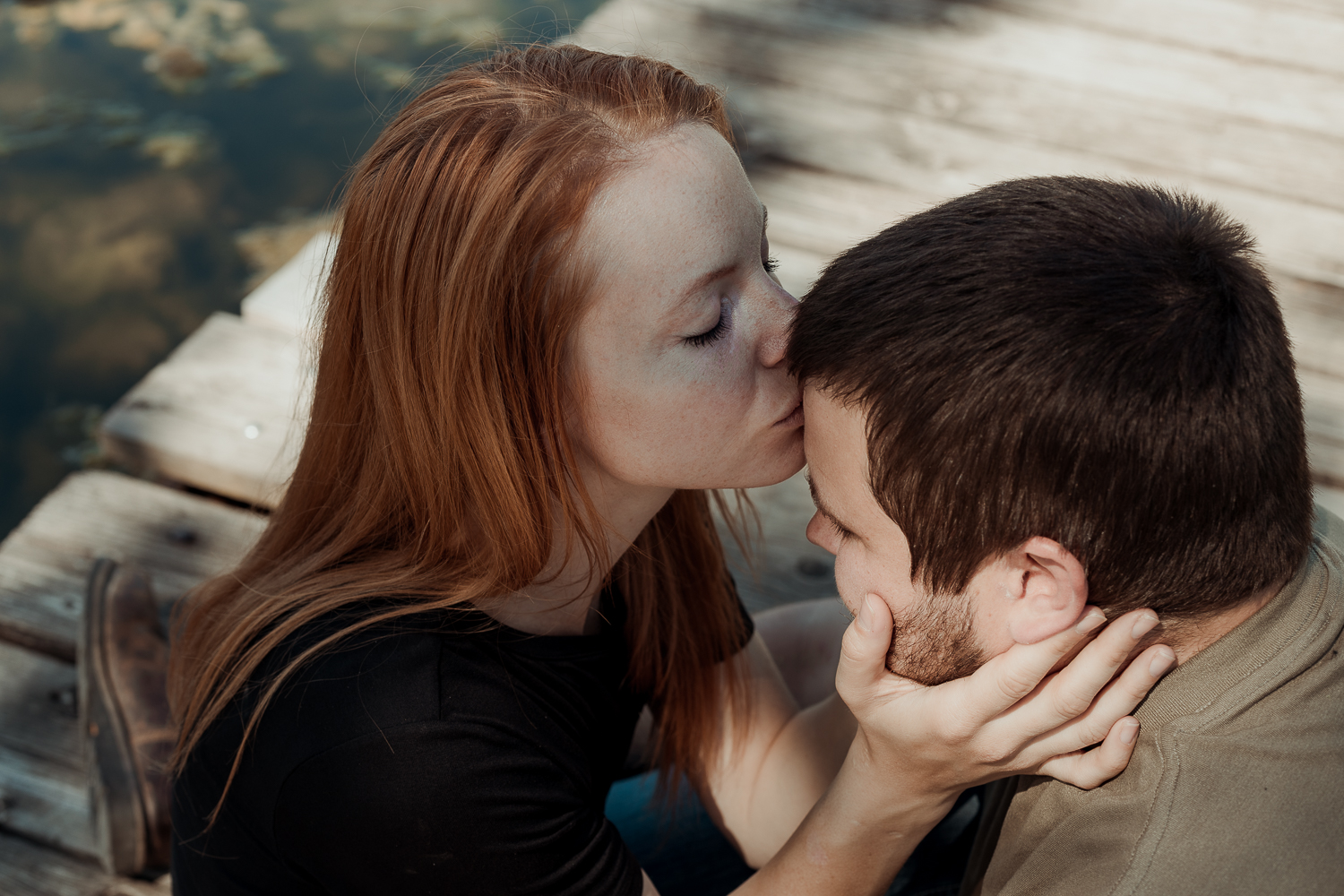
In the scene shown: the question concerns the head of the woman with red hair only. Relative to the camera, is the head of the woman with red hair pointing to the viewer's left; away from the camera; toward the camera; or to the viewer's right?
to the viewer's right

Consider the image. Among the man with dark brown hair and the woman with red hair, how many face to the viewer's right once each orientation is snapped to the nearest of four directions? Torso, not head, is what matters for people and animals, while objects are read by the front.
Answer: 1

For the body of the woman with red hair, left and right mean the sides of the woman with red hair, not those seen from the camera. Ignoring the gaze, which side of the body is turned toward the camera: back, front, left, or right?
right

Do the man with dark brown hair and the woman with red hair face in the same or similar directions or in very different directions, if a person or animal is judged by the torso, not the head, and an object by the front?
very different directions

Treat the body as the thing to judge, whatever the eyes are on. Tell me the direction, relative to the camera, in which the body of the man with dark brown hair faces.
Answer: to the viewer's left
